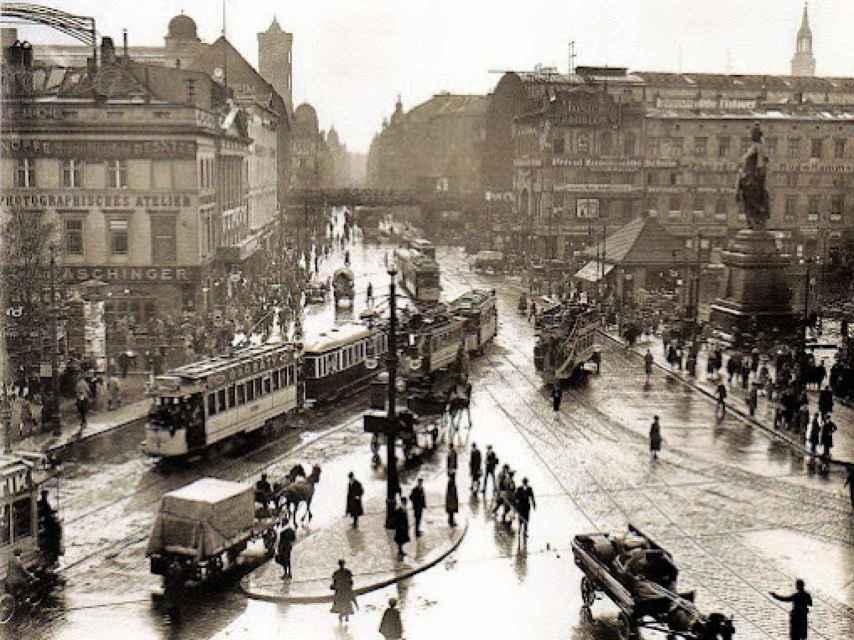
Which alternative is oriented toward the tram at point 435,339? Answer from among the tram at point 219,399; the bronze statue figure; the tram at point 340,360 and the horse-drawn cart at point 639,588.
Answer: the bronze statue figure

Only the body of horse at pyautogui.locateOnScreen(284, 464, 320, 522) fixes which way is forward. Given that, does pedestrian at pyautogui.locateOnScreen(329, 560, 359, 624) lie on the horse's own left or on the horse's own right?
on the horse's own right

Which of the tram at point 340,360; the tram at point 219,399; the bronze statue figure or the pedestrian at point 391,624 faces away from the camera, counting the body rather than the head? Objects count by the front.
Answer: the pedestrian

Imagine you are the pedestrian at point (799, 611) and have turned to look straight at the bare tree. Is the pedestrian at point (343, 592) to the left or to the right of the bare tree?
left

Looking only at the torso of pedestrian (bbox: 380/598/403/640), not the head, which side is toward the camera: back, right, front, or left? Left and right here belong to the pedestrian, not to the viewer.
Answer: back

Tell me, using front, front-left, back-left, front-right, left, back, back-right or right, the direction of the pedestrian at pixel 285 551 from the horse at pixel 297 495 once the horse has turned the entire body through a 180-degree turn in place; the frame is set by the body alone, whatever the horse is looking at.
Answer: front-left

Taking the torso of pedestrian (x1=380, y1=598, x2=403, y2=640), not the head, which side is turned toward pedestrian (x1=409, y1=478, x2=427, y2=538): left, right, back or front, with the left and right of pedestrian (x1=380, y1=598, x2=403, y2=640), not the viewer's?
front

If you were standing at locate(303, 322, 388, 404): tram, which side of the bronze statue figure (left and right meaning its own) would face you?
front

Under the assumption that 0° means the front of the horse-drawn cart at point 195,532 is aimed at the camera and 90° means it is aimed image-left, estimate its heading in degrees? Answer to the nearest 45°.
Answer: approximately 225°

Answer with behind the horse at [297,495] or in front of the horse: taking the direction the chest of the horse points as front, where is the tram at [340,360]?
in front

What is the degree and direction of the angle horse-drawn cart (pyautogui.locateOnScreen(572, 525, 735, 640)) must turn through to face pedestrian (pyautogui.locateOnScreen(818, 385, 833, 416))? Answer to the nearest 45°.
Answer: approximately 135° to its left
